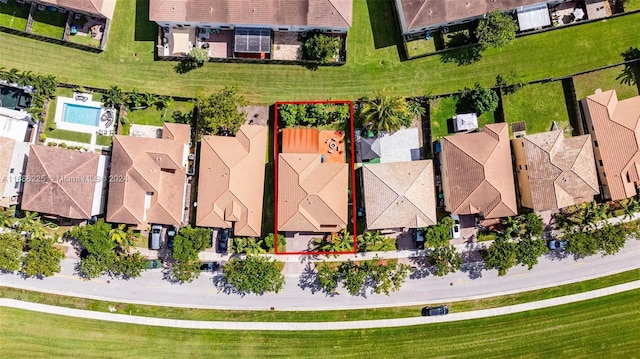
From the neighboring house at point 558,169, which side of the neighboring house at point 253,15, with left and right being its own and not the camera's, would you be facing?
right

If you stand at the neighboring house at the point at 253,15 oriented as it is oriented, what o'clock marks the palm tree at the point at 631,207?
The palm tree is roughly at 3 o'clock from the neighboring house.

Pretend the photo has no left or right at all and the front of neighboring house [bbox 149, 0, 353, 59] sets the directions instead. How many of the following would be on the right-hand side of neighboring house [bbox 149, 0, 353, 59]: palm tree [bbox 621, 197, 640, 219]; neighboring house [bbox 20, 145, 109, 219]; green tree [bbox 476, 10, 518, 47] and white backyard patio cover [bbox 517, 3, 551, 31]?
3

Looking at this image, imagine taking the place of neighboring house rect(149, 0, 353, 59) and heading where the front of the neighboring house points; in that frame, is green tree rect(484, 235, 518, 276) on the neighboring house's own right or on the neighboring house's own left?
on the neighboring house's own right

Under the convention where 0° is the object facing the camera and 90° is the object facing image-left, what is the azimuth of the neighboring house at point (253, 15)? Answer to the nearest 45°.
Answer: approximately 180°

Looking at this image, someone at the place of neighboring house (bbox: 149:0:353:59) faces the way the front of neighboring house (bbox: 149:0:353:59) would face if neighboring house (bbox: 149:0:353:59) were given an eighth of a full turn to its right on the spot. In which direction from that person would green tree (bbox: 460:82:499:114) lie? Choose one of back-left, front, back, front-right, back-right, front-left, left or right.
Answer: front-right

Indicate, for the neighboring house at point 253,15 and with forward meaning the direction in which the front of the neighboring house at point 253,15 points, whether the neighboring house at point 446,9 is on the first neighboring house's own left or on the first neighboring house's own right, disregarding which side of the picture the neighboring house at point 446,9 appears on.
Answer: on the first neighboring house's own right

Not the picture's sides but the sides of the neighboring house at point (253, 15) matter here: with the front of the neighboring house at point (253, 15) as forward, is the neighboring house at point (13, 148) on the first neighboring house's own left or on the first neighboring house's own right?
on the first neighboring house's own left

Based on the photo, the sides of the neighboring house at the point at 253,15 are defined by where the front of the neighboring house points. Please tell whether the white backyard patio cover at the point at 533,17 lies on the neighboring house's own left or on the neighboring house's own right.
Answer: on the neighboring house's own right

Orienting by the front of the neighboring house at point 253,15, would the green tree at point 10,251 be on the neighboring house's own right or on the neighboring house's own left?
on the neighboring house's own left
